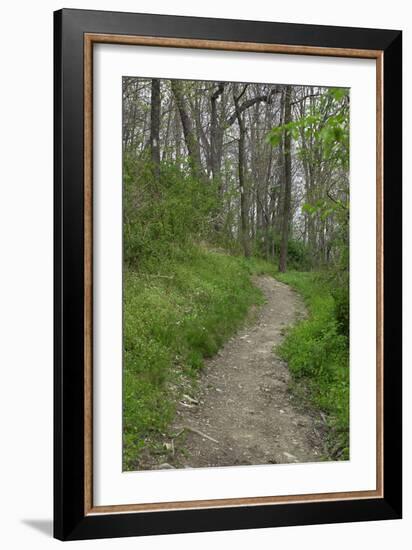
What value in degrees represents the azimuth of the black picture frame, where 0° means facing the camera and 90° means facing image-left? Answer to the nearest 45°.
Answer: approximately 315°
